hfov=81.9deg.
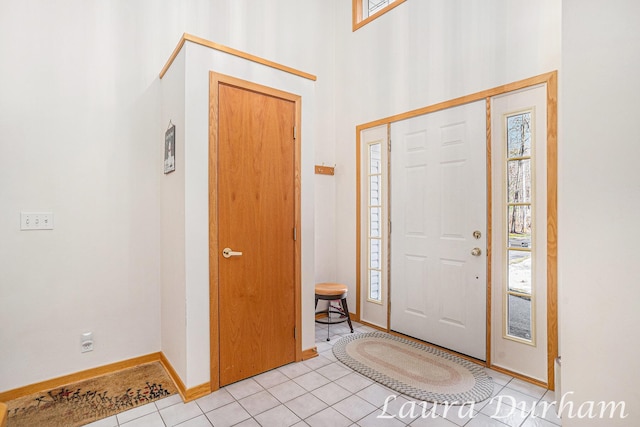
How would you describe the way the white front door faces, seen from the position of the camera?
facing the viewer and to the left of the viewer

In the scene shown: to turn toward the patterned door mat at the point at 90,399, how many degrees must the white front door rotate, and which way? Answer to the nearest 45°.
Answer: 0° — it already faces it

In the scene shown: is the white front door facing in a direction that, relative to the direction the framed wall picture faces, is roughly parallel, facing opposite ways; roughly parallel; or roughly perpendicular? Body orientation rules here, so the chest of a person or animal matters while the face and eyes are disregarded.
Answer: roughly parallel

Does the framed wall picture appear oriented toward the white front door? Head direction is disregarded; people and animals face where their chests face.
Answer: no

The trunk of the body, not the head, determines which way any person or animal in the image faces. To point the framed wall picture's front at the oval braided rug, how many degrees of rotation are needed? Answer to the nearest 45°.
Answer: approximately 180°

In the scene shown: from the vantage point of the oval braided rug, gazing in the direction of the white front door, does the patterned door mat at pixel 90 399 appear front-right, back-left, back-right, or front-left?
back-left

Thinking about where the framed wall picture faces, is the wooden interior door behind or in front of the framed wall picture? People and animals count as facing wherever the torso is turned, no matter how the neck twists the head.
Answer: behind

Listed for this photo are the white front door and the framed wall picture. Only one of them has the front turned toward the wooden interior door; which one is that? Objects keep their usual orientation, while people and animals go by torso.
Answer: the white front door

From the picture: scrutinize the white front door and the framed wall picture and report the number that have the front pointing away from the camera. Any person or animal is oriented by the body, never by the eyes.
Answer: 0

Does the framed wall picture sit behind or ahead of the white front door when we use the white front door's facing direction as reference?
ahead

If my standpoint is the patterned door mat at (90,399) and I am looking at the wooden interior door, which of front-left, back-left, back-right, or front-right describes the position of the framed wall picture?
front-left

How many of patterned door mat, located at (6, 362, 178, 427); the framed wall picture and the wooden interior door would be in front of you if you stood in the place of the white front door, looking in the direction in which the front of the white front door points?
3

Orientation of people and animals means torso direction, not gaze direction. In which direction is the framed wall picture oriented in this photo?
to the viewer's left

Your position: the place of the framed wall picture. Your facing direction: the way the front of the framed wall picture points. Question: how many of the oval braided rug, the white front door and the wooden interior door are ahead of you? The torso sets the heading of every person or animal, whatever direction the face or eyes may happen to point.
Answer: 0
